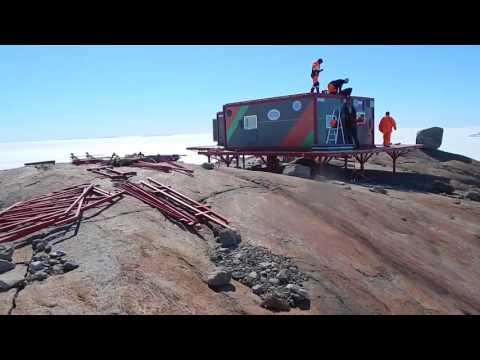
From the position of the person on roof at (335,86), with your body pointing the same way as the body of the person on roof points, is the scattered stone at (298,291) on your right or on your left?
on your right

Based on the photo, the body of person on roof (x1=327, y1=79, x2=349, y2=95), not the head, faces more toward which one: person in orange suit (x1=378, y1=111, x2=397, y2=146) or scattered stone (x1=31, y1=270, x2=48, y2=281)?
the person in orange suit

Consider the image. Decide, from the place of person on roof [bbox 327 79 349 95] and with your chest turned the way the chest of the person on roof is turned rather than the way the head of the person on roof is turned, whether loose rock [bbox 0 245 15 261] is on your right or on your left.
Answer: on your right

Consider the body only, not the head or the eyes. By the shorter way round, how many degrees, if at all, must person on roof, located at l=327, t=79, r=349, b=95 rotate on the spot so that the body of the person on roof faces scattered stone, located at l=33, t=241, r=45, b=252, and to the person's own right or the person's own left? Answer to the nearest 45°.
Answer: approximately 90° to the person's own right
